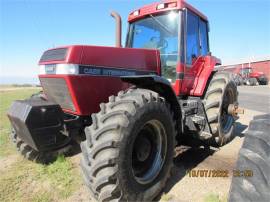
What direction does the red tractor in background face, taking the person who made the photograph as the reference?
facing to the right of the viewer

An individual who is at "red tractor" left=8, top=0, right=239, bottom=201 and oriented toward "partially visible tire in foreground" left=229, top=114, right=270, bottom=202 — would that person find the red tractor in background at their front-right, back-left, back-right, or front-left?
back-left

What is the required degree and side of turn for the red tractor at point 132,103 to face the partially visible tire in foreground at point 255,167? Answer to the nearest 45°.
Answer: approximately 90° to its left

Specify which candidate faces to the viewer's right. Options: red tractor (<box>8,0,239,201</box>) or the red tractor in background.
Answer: the red tractor in background

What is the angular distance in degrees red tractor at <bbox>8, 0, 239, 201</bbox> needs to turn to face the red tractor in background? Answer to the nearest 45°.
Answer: approximately 180°

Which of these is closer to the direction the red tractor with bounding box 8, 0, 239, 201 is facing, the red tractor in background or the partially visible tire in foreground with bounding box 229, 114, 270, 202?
the partially visible tire in foreground

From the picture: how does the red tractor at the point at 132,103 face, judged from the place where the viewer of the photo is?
facing the viewer and to the left of the viewer

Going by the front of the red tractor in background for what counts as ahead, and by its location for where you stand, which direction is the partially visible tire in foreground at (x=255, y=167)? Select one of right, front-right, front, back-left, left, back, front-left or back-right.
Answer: right

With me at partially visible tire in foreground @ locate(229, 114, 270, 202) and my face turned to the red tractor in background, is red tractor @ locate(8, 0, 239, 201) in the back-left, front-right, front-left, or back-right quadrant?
front-left
